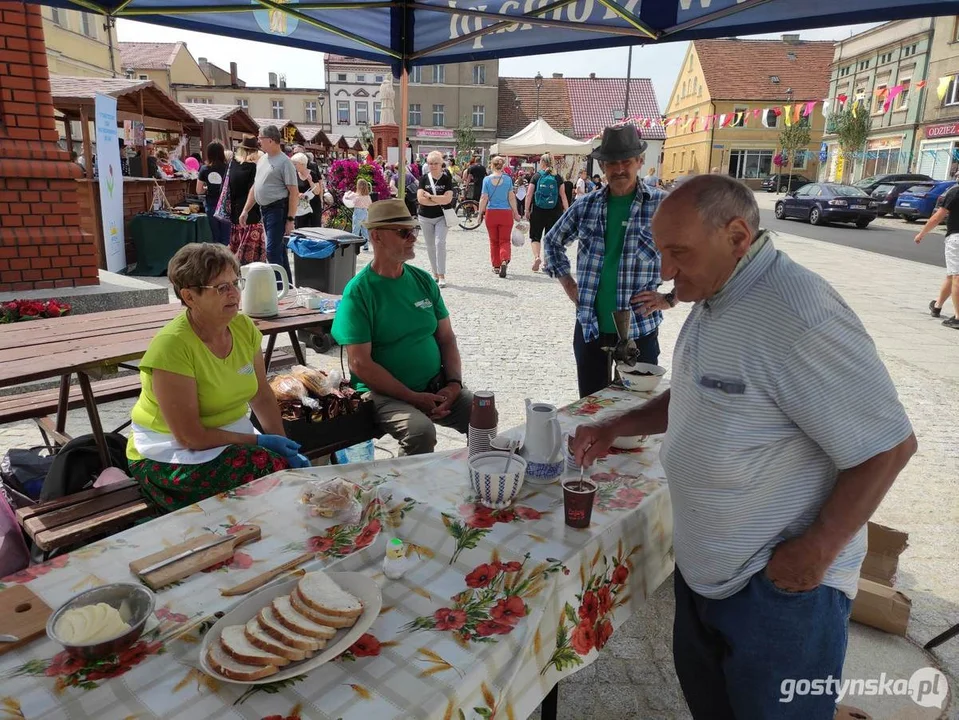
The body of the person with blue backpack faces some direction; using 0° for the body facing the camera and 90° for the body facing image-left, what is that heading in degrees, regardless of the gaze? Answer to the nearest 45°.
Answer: approximately 180°

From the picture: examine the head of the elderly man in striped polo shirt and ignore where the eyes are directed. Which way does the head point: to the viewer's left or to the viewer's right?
to the viewer's left

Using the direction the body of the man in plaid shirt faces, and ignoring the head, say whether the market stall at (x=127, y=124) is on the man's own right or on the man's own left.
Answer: on the man's own right

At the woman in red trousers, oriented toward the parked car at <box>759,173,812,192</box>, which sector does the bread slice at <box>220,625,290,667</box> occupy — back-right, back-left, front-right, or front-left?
back-right

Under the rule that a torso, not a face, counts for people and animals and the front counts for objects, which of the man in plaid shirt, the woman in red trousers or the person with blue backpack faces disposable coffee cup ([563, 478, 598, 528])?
the man in plaid shirt

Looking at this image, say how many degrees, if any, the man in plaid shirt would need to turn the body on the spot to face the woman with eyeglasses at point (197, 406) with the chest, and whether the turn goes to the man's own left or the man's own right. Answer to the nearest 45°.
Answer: approximately 45° to the man's own right

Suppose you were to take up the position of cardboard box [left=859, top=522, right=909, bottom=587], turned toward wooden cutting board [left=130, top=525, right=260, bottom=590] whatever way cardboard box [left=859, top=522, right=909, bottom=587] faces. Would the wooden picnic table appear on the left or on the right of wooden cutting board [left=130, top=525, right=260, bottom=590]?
right
